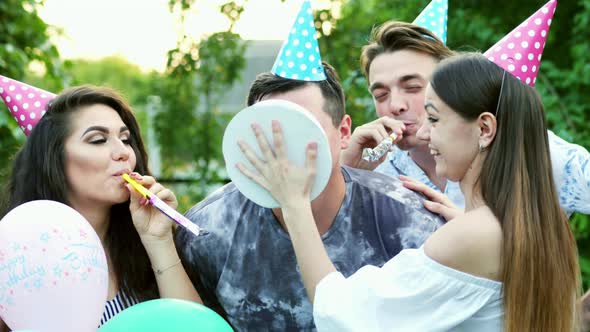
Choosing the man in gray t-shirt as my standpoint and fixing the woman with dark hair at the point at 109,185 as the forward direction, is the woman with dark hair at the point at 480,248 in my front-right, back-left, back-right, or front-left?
back-left

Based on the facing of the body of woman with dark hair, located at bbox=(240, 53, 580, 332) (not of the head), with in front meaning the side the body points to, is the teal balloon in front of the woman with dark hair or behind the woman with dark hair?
in front

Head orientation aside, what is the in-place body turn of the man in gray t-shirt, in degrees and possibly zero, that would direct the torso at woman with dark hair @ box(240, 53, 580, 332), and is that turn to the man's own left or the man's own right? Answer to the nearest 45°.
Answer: approximately 45° to the man's own left

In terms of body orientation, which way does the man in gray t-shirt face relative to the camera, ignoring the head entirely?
toward the camera

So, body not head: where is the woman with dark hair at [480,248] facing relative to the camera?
to the viewer's left

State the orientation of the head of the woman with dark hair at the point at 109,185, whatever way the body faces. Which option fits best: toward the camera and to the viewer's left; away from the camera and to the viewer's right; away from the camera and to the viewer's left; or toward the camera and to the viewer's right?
toward the camera and to the viewer's right

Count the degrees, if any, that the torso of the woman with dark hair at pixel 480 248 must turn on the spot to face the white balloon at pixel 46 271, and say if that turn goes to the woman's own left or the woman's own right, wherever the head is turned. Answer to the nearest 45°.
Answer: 0° — they already face it

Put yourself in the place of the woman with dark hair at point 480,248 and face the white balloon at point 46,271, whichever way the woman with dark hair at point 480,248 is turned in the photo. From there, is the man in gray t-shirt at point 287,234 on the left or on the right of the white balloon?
right

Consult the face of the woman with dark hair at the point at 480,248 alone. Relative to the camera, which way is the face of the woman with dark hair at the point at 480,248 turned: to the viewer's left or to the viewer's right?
to the viewer's left

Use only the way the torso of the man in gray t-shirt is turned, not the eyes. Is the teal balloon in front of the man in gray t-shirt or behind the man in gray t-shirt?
in front

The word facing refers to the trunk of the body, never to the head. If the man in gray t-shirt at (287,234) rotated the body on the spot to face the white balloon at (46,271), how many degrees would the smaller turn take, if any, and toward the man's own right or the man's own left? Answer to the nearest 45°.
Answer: approximately 45° to the man's own right

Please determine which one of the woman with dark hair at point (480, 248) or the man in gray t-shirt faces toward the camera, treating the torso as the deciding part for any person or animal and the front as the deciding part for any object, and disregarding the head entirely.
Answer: the man in gray t-shirt

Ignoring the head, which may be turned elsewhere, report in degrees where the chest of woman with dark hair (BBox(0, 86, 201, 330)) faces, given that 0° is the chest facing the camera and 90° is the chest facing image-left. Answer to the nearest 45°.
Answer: approximately 315°

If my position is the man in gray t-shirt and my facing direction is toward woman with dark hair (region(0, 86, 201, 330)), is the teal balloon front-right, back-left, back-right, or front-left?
front-left

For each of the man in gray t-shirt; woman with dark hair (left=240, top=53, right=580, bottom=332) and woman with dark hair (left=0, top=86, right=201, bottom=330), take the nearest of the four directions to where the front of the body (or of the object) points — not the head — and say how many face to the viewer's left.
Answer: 1

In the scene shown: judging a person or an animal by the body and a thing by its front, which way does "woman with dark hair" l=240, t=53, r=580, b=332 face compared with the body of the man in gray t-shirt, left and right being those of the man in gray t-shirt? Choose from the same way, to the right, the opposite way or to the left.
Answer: to the right
